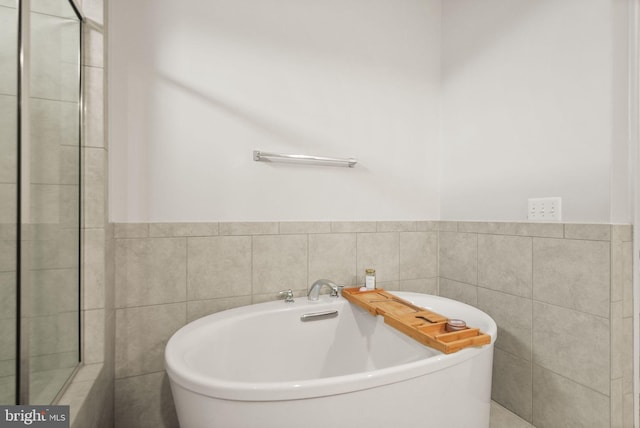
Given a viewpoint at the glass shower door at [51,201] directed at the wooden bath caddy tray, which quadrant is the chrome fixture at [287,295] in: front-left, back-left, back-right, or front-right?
front-left

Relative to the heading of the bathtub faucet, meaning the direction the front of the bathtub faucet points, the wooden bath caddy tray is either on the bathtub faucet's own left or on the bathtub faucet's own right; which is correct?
on the bathtub faucet's own left

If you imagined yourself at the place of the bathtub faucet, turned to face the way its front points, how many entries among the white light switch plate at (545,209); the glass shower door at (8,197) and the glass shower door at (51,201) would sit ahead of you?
2

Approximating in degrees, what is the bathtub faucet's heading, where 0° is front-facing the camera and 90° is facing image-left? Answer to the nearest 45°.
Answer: approximately 45°
